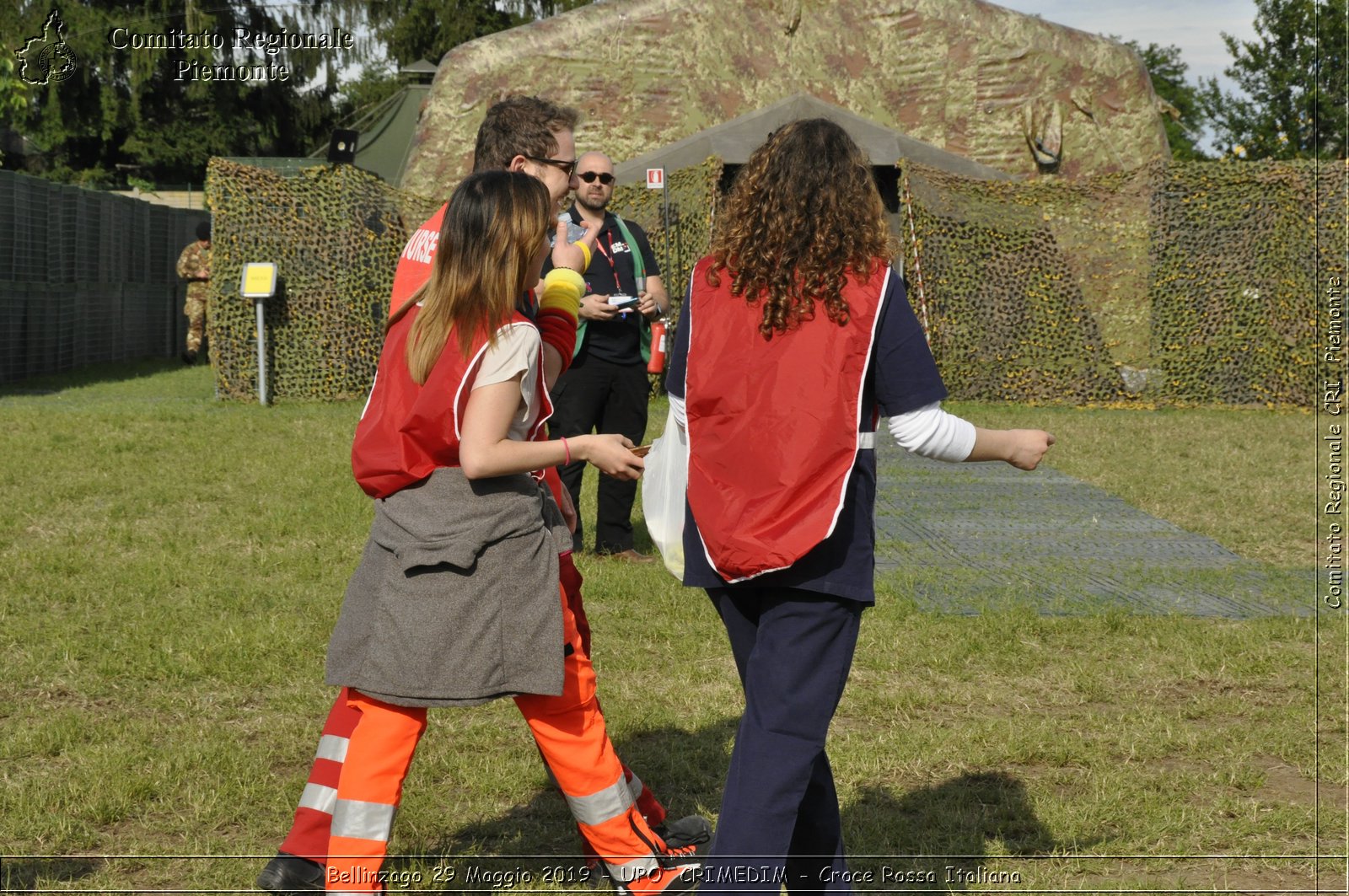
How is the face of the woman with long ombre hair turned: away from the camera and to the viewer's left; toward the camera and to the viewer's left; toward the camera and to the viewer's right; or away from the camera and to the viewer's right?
away from the camera and to the viewer's right

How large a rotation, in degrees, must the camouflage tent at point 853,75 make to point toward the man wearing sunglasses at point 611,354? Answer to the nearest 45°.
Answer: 0° — it already faces them

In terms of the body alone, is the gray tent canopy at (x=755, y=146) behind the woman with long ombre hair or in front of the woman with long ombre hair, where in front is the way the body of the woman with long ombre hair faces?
in front

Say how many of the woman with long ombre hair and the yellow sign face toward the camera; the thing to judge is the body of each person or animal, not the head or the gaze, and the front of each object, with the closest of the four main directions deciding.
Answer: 1

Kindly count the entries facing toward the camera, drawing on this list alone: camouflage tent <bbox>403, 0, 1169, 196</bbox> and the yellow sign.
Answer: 2

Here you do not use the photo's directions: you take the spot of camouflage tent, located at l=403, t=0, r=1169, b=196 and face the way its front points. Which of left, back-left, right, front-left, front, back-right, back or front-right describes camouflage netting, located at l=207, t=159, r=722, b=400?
front-right

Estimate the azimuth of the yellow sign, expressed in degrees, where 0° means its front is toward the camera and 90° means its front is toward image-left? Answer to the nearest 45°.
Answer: approximately 0°

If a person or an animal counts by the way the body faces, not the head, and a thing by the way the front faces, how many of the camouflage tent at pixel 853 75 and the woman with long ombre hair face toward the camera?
1

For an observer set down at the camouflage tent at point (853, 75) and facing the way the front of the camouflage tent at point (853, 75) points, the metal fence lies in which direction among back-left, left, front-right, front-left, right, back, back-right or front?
right

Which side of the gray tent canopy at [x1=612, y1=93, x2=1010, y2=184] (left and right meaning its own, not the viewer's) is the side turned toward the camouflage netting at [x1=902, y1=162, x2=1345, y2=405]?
left

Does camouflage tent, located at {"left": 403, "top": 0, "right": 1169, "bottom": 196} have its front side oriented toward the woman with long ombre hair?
yes

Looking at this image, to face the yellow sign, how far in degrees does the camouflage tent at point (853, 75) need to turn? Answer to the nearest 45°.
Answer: approximately 45° to its right

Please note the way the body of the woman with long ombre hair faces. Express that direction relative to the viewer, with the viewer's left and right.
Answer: facing away from the viewer and to the right of the viewer
